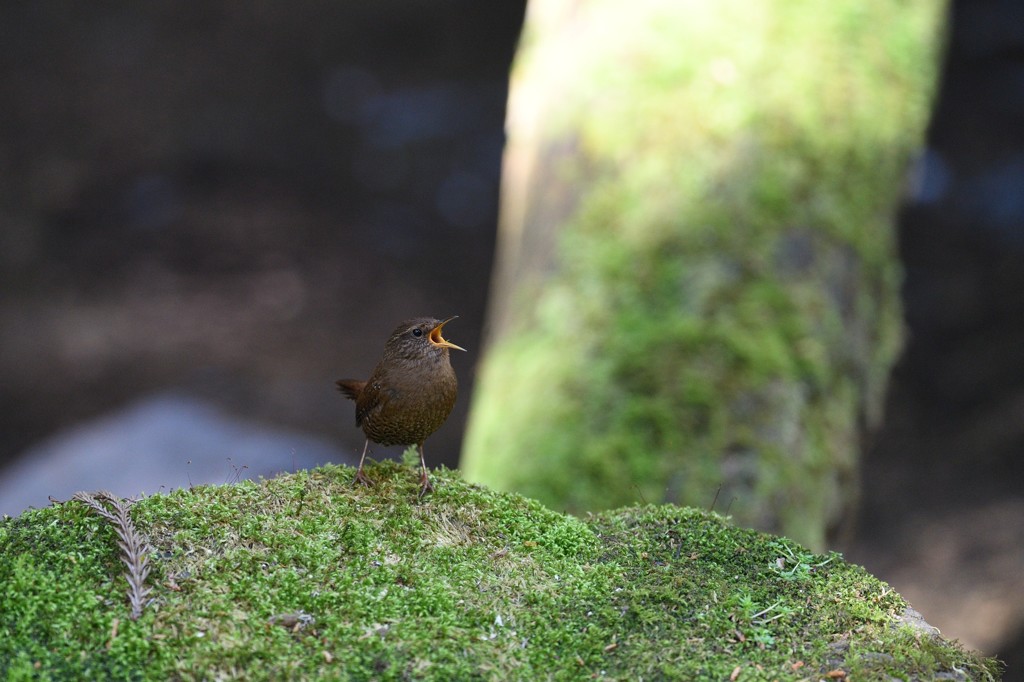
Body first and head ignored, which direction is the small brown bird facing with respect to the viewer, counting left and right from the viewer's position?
facing the viewer and to the right of the viewer

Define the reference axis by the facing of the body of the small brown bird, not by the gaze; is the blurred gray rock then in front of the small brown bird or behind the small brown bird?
behind

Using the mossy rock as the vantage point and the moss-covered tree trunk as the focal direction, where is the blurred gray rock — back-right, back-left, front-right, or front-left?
front-left

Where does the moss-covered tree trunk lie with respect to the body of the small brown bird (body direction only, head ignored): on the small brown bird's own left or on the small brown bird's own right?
on the small brown bird's own left
